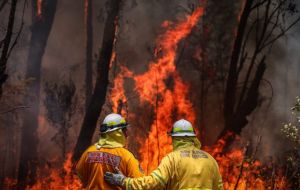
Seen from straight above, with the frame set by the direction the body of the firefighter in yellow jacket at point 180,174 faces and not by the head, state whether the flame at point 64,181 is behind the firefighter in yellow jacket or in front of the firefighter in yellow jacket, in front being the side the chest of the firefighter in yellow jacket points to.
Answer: in front

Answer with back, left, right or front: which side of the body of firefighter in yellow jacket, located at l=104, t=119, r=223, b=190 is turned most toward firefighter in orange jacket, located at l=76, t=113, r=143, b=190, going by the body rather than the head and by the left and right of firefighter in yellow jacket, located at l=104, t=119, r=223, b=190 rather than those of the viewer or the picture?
left

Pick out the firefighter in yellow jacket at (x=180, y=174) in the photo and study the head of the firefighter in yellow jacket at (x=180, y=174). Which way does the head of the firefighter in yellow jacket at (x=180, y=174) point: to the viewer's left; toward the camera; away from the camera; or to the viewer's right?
away from the camera

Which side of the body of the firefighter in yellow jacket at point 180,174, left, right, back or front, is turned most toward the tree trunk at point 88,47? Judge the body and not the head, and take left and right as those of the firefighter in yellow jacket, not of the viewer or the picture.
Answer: front

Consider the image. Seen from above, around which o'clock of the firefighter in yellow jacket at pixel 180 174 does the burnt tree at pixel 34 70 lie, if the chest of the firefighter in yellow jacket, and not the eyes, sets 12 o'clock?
The burnt tree is roughly at 11 o'clock from the firefighter in yellow jacket.

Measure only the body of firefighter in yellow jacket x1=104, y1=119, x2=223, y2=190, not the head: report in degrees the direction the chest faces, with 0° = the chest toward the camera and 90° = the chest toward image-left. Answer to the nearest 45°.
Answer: approximately 180°

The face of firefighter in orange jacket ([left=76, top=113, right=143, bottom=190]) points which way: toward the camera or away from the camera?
away from the camera

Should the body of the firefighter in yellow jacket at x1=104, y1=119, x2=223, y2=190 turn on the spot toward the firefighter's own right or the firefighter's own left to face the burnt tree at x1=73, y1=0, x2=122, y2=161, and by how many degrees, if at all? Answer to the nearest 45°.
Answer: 0° — they already face it
